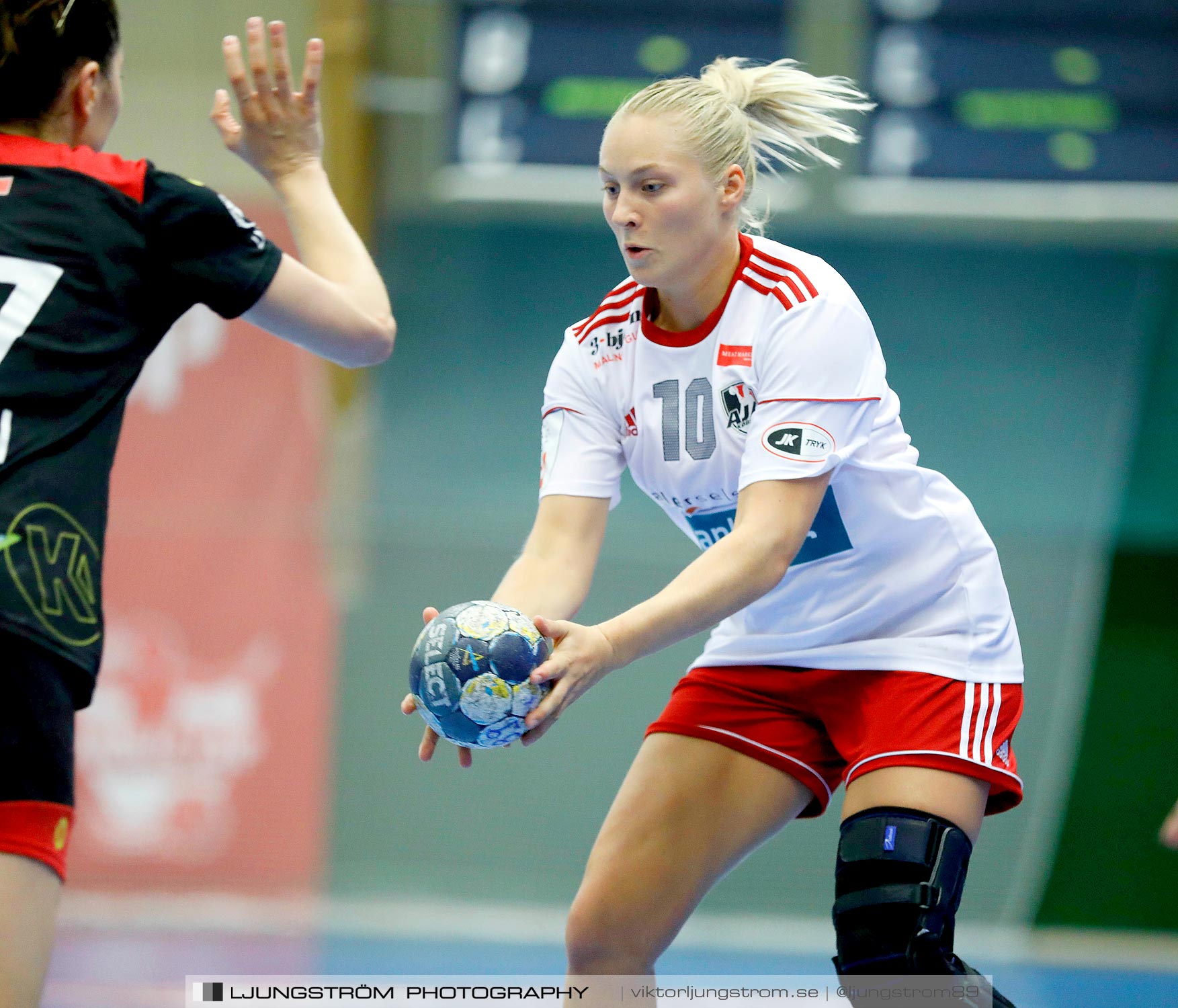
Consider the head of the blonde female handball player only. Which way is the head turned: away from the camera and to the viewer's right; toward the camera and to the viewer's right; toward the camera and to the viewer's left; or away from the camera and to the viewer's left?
toward the camera and to the viewer's left

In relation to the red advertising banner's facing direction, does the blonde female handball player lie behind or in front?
in front

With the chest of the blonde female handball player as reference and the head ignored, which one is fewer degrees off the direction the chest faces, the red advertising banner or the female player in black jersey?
the female player in black jersey

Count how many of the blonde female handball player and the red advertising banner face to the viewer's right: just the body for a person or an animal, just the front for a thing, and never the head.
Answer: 0

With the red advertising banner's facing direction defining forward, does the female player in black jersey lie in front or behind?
in front

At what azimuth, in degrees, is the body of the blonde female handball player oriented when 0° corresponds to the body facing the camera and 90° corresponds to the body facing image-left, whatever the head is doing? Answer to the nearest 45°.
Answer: approximately 45°

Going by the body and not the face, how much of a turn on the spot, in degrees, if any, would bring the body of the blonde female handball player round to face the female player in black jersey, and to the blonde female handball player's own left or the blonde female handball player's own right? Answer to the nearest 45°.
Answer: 0° — they already face them

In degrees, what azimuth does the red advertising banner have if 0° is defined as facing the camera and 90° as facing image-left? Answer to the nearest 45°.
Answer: approximately 0°

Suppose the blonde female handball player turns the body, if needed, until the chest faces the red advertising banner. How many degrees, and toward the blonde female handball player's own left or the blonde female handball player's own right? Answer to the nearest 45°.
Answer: approximately 90° to the blonde female handball player's own right

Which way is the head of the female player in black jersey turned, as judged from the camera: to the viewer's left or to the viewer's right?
to the viewer's right
